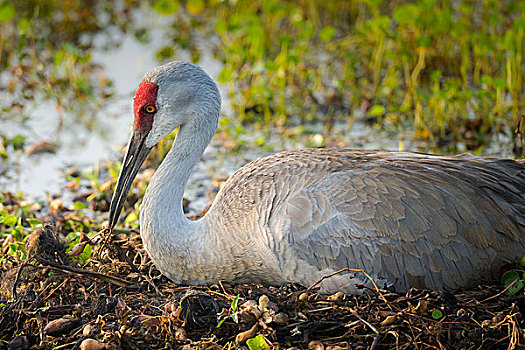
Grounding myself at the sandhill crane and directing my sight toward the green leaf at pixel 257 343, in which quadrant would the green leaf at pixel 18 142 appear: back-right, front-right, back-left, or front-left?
back-right

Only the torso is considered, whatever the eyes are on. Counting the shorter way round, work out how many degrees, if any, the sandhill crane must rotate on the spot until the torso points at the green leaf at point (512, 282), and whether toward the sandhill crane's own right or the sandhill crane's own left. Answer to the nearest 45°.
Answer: approximately 180°

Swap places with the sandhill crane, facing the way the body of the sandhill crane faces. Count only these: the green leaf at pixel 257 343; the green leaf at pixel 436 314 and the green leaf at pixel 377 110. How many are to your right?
1

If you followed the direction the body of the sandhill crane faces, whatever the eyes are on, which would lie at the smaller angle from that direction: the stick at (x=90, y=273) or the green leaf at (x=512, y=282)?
the stick

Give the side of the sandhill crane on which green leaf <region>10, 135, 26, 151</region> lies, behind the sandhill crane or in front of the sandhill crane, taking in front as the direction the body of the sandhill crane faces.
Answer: in front

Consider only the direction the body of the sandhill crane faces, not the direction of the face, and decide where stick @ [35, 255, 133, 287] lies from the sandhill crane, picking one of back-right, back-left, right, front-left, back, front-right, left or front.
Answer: front

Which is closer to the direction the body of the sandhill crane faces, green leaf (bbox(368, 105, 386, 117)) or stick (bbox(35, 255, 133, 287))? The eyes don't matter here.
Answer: the stick

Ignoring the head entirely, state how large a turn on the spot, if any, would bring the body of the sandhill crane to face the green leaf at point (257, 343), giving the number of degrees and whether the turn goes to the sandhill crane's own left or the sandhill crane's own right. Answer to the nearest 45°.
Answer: approximately 45° to the sandhill crane's own left

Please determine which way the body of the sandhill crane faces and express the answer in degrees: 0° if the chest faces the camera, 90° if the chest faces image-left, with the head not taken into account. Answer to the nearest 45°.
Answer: approximately 90°

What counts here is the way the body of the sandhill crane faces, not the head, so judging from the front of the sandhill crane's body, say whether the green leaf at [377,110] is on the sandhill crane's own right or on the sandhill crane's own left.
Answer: on the sandhill crane's own right

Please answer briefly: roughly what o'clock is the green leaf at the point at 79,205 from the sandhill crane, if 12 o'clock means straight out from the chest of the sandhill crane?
The green leaf is roughly at 1 o'clock from the sandhill crane.
